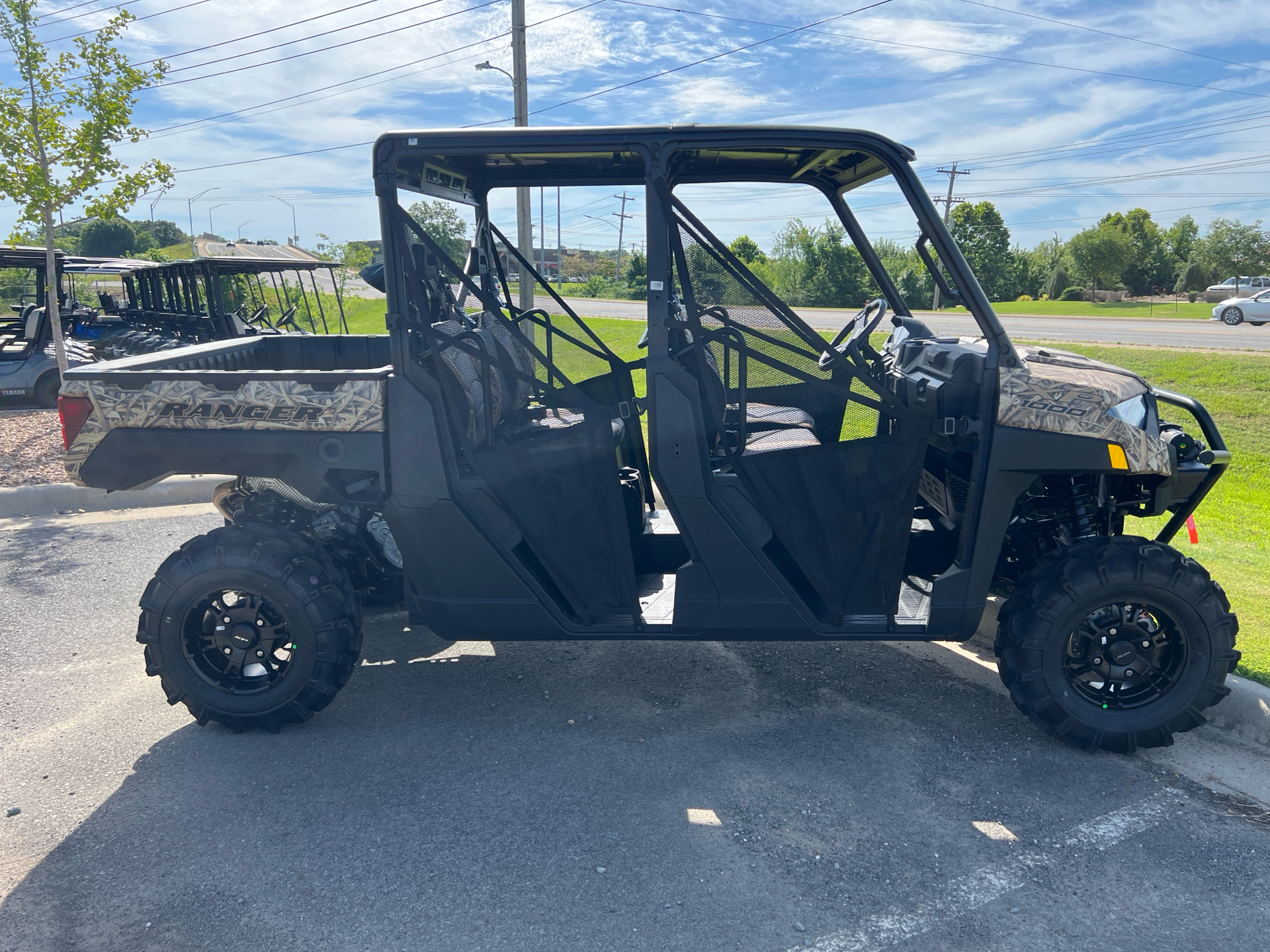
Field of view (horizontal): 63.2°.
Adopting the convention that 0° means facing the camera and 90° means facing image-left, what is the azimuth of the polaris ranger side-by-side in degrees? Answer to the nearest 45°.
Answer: approximately 270°

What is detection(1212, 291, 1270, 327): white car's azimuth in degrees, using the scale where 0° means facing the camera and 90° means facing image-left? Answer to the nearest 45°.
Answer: approximately 90°

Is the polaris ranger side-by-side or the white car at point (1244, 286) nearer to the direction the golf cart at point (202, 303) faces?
the white car

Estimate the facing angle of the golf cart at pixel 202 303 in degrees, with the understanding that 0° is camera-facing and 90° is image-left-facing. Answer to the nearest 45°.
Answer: approximately 225°

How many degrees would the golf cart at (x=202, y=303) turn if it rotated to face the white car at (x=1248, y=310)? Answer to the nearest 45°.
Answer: approximately 45° to its right

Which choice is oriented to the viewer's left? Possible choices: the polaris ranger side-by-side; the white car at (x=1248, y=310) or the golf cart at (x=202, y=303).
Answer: the white car

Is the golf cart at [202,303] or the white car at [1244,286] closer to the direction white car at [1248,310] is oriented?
the golf cart

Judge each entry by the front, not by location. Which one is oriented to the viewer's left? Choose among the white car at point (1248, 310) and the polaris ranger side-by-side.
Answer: the white car

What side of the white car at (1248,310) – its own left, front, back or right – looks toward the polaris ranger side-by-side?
left

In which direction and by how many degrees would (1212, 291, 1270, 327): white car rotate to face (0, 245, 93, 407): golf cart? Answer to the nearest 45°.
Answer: approximately 45° to its left

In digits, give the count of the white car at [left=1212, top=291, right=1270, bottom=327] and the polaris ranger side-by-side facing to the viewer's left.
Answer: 1
